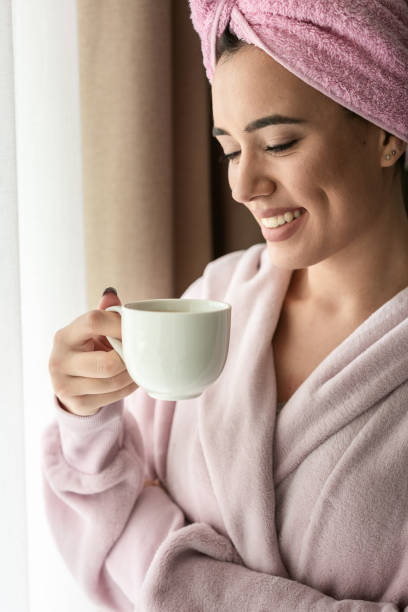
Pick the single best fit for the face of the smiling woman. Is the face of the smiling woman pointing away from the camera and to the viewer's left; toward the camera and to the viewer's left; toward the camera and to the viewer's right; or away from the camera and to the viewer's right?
toward the camera and to the viewer's left
